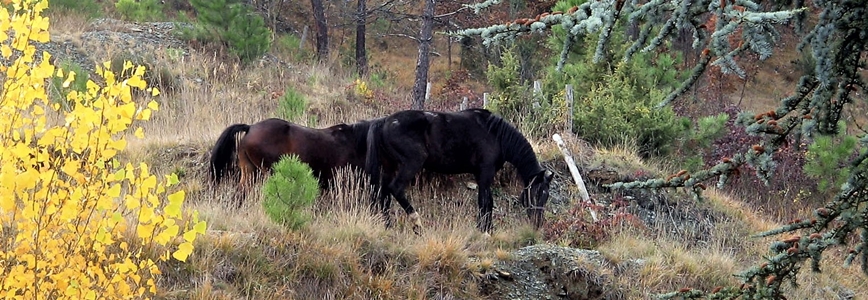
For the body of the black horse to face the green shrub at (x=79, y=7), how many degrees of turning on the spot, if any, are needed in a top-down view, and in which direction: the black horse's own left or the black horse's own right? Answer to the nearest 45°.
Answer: approximately 135° to the black horse's own left

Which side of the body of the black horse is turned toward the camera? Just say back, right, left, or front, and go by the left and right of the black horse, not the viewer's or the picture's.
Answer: right

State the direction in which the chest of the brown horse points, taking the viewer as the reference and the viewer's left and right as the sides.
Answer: facing to the right of the viewer

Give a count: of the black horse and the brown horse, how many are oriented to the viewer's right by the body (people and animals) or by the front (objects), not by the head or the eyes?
2

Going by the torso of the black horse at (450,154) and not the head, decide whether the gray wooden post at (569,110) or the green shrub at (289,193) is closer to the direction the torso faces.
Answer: the gray wooden post

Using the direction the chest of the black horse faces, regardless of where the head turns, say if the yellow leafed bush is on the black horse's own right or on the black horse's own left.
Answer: on the black horse's own right

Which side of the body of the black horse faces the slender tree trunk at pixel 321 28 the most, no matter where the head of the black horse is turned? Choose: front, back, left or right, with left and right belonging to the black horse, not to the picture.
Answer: left
